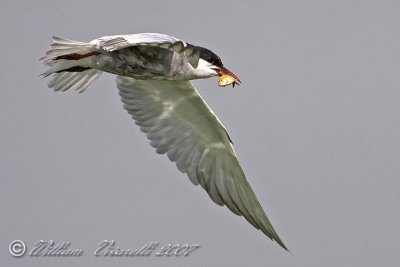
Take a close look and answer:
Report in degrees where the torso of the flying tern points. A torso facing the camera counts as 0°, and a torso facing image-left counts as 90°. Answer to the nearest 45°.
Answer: approximately 270°
